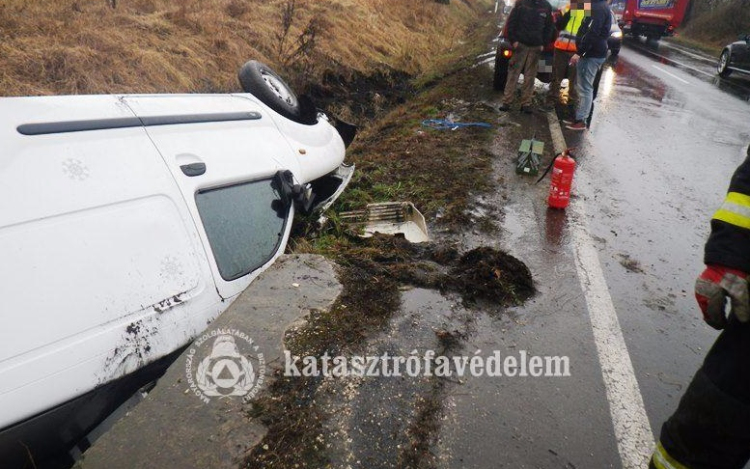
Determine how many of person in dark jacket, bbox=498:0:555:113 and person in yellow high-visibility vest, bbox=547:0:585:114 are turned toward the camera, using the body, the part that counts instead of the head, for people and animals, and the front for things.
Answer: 2

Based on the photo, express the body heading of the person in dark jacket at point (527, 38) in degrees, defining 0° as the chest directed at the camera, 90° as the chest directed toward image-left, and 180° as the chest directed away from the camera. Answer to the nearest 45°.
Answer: approximately 0°

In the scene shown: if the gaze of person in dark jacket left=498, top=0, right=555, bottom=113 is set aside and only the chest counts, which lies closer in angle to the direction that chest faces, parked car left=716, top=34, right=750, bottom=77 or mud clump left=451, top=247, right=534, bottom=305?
the mud clump

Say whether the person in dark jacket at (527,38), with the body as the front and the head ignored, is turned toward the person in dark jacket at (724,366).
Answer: yes

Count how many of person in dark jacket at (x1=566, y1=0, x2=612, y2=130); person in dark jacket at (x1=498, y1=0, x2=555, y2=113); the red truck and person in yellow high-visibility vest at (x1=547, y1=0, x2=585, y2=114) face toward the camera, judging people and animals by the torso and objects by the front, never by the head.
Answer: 3

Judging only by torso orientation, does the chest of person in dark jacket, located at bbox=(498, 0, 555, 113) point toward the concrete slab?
yes
